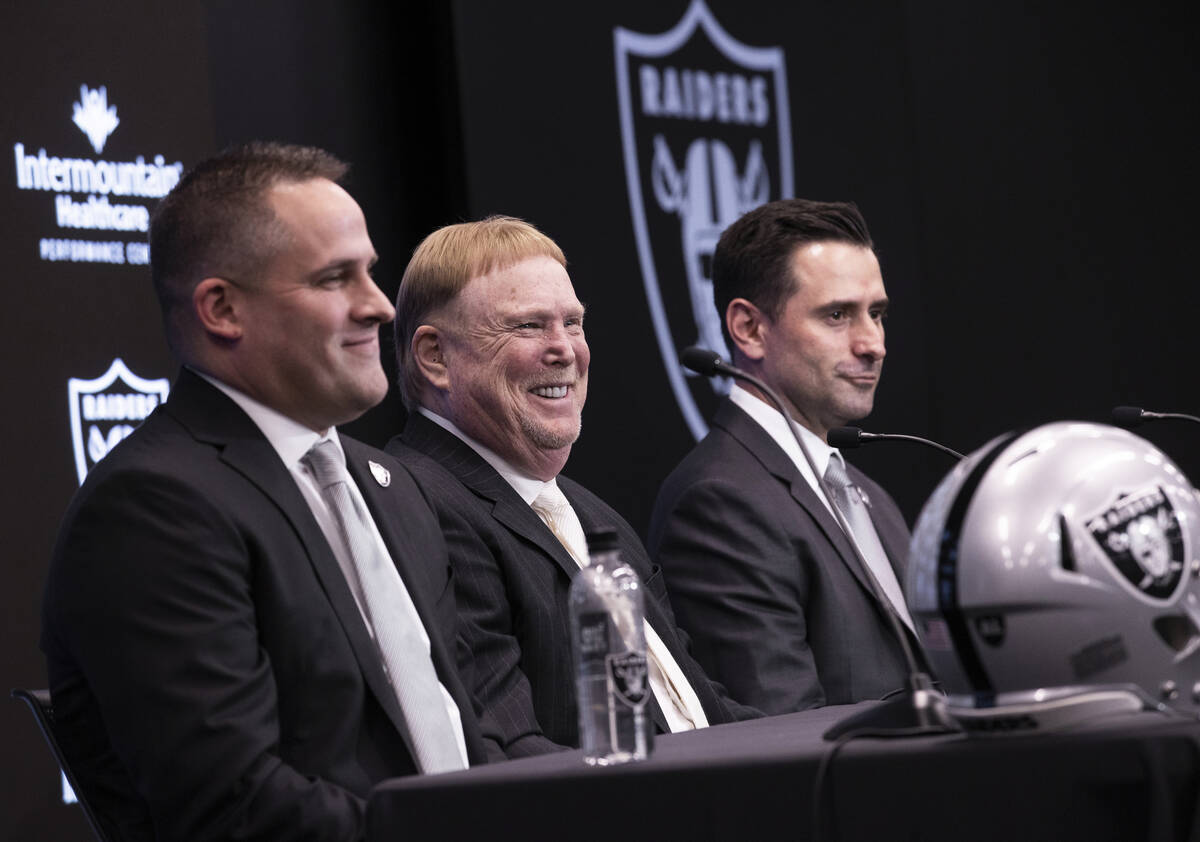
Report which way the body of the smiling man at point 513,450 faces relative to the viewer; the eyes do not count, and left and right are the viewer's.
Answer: facing the viewer and to the right of the viewer

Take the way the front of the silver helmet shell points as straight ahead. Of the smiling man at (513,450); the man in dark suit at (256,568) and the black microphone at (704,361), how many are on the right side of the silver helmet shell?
0

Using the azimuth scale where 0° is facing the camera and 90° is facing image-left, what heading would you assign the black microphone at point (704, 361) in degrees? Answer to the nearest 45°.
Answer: approximately 90°

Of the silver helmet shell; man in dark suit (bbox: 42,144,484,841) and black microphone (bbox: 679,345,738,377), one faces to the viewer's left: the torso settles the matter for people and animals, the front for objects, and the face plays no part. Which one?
the black microphone

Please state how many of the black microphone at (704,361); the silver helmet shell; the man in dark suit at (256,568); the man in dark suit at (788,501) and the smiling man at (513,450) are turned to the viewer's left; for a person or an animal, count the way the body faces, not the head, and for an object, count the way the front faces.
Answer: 1

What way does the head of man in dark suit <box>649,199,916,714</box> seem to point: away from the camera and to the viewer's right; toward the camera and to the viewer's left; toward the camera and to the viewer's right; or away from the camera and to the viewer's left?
toward the camera and to the viewer's right

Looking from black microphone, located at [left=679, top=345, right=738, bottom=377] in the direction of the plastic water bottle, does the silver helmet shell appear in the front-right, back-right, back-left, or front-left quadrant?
front-left

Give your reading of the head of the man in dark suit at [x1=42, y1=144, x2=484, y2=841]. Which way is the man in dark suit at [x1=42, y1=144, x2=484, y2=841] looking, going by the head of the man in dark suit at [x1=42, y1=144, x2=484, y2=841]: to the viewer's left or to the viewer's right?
to the viewer's right

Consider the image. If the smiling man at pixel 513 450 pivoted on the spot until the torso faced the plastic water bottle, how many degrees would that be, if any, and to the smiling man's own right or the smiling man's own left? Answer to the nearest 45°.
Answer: approximately 45° to the smiling man's own right

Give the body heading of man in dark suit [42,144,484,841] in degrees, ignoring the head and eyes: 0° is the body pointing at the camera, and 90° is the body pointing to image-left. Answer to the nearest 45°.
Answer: approximately 315°

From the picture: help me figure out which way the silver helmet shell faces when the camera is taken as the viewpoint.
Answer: facing away from the viewer and to the right of the viewer

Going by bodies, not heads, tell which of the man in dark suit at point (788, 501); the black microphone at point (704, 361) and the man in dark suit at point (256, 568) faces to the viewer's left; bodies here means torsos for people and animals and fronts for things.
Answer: the black microphone

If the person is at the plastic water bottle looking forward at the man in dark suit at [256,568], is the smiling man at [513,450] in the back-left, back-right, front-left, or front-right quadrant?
front-right

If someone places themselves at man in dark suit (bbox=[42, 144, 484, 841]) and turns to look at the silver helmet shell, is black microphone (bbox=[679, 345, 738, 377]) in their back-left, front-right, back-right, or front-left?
front-left
